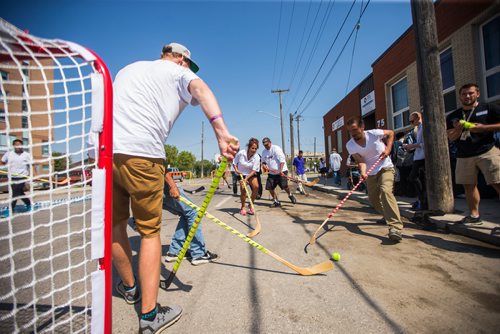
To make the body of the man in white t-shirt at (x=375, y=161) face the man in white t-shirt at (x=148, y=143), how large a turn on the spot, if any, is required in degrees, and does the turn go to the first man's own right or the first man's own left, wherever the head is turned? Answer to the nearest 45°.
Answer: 0° — they already face them

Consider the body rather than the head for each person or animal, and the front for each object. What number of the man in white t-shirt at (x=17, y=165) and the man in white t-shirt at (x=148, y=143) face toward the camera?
1

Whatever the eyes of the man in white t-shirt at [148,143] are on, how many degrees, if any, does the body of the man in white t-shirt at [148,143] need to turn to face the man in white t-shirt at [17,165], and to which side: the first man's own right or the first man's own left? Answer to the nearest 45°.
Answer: approximately 90° to the first man's own left

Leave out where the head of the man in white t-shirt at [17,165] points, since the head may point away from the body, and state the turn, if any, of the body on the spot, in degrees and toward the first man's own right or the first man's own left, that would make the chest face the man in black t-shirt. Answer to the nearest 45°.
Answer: approximately 45° to the first man's own left

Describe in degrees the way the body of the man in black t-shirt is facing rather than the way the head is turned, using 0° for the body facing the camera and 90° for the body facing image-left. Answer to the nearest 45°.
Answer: approximately 45°

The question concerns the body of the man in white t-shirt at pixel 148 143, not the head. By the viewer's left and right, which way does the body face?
facing away from the viewer and to the right of the viewer

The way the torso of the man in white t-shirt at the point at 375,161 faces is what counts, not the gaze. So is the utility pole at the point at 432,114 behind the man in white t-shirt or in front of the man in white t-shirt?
behind

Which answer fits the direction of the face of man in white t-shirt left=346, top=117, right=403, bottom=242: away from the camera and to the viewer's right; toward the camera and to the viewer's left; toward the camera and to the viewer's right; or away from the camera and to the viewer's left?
toward the camera and to the viewer's left

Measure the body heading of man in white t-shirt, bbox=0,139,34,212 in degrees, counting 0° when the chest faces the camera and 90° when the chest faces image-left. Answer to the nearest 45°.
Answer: approximately 0°

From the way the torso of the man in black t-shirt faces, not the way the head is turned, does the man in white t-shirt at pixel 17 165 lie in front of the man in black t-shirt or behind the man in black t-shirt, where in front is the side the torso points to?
in front

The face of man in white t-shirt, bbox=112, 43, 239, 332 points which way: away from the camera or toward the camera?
away from the camera
